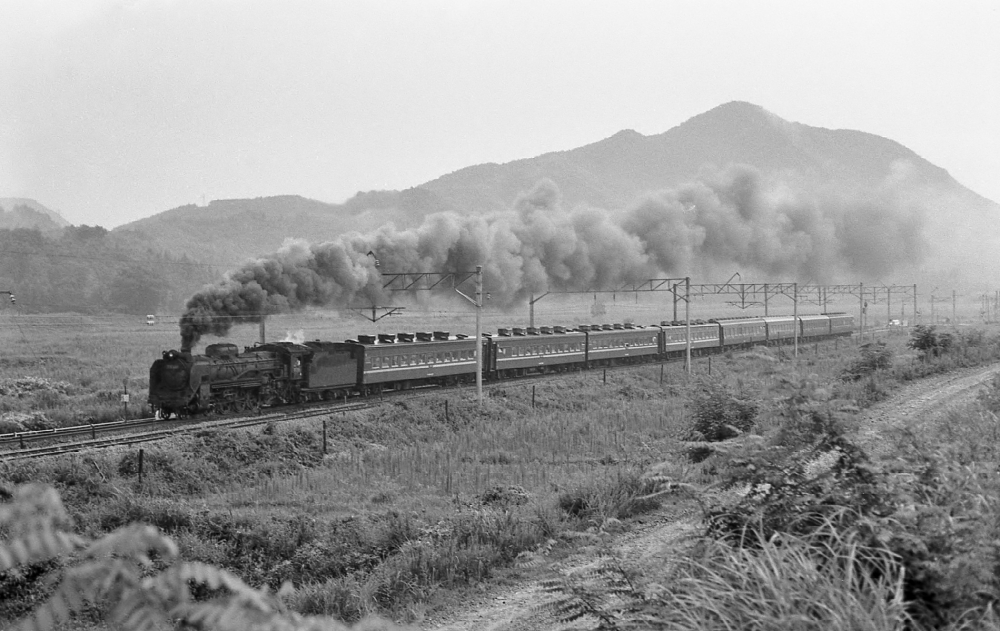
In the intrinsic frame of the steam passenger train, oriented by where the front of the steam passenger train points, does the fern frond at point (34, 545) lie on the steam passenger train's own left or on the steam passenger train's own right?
on the steam passenger train's own left

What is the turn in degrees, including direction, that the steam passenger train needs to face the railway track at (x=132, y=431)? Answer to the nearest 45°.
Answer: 0° — it already faces it

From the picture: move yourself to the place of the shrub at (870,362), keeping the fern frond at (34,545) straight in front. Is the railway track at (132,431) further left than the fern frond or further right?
right

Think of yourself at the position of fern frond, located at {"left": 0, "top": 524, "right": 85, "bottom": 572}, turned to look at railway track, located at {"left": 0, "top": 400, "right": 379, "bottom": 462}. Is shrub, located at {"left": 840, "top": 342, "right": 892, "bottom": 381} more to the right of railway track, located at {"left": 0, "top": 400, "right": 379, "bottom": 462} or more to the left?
right

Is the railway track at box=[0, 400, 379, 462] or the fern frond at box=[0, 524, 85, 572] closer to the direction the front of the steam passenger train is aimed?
the railway track

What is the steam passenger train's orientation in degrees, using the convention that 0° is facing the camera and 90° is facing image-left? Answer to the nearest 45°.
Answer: approximately 45°

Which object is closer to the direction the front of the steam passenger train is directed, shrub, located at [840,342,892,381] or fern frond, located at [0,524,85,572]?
the fern frond
